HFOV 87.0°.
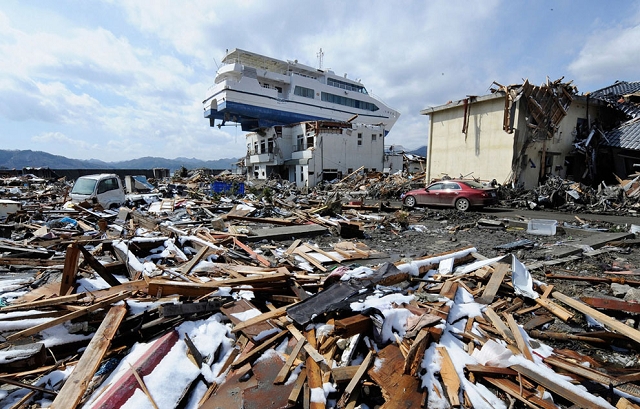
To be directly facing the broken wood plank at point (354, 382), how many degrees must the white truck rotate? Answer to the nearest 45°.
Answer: approximately 45° to its left

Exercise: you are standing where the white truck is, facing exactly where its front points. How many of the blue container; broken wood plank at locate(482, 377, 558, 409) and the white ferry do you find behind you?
2

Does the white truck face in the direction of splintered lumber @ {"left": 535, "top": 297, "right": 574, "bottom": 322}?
no

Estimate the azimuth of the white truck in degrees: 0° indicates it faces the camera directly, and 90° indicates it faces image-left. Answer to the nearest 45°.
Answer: approximately 45°

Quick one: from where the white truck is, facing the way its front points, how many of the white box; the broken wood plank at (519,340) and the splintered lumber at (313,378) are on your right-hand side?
0

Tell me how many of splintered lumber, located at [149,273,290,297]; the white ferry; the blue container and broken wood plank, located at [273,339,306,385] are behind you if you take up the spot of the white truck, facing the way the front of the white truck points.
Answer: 2

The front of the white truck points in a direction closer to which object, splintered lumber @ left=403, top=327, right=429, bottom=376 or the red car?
the splintered lumber

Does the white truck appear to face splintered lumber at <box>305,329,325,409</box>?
no

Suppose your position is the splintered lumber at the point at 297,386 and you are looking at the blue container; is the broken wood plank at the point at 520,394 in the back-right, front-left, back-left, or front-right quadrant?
back-right

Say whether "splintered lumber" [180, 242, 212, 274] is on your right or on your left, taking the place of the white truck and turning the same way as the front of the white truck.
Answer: on your left

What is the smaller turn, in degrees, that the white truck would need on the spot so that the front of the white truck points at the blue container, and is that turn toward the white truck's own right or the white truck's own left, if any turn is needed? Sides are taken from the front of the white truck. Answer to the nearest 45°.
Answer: approximately 180°

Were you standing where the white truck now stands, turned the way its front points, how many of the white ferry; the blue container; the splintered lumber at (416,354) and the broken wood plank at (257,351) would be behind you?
2

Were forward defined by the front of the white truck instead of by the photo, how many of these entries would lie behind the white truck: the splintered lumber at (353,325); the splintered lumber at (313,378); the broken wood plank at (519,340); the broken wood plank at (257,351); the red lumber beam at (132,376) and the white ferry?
1

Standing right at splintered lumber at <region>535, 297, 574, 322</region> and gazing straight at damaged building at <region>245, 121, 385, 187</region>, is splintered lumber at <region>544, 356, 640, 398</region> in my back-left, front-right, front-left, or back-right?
back-left

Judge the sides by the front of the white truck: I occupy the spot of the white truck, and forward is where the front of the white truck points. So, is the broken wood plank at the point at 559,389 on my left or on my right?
on my left

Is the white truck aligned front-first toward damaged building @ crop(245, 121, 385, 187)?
no

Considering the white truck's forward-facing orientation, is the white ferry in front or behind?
behind

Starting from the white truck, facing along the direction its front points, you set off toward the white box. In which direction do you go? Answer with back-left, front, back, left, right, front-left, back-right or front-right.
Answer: left

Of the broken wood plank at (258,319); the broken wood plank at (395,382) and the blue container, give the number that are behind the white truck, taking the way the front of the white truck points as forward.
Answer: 1

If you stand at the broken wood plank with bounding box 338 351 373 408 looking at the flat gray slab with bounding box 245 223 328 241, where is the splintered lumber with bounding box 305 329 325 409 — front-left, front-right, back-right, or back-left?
front-left
